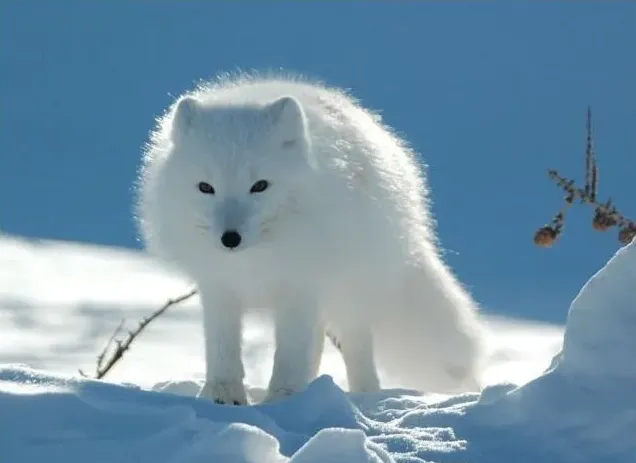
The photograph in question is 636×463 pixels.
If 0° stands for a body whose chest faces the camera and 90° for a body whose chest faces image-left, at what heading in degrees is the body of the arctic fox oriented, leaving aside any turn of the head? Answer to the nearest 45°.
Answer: approximately 45°

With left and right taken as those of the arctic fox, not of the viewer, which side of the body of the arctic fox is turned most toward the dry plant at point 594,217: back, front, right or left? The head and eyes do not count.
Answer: left
